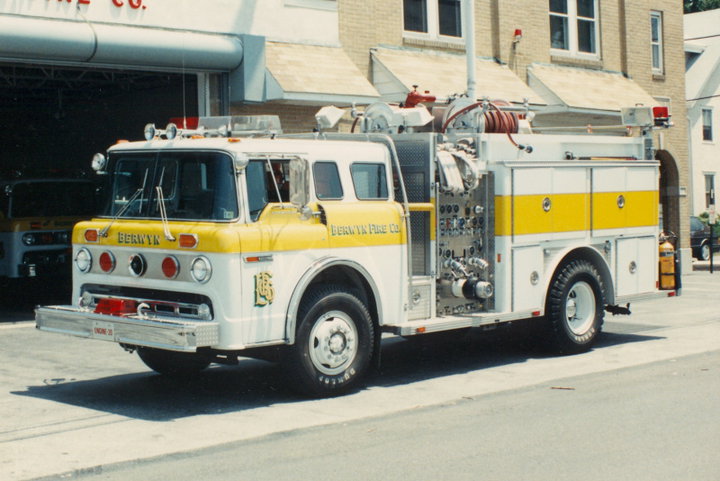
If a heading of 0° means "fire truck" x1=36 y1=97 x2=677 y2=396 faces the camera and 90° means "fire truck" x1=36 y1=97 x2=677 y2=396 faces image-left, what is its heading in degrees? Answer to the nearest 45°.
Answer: approximately 45°

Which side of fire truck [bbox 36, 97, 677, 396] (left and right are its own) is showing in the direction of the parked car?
back

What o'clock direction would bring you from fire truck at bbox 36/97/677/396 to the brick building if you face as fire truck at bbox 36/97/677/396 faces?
The brick building is roughly at 5 o'clock from the fire truck.

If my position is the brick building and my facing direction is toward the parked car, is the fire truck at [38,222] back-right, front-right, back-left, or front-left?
back-left

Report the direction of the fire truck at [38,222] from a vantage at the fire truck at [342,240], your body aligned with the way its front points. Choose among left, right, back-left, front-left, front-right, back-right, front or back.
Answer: right
